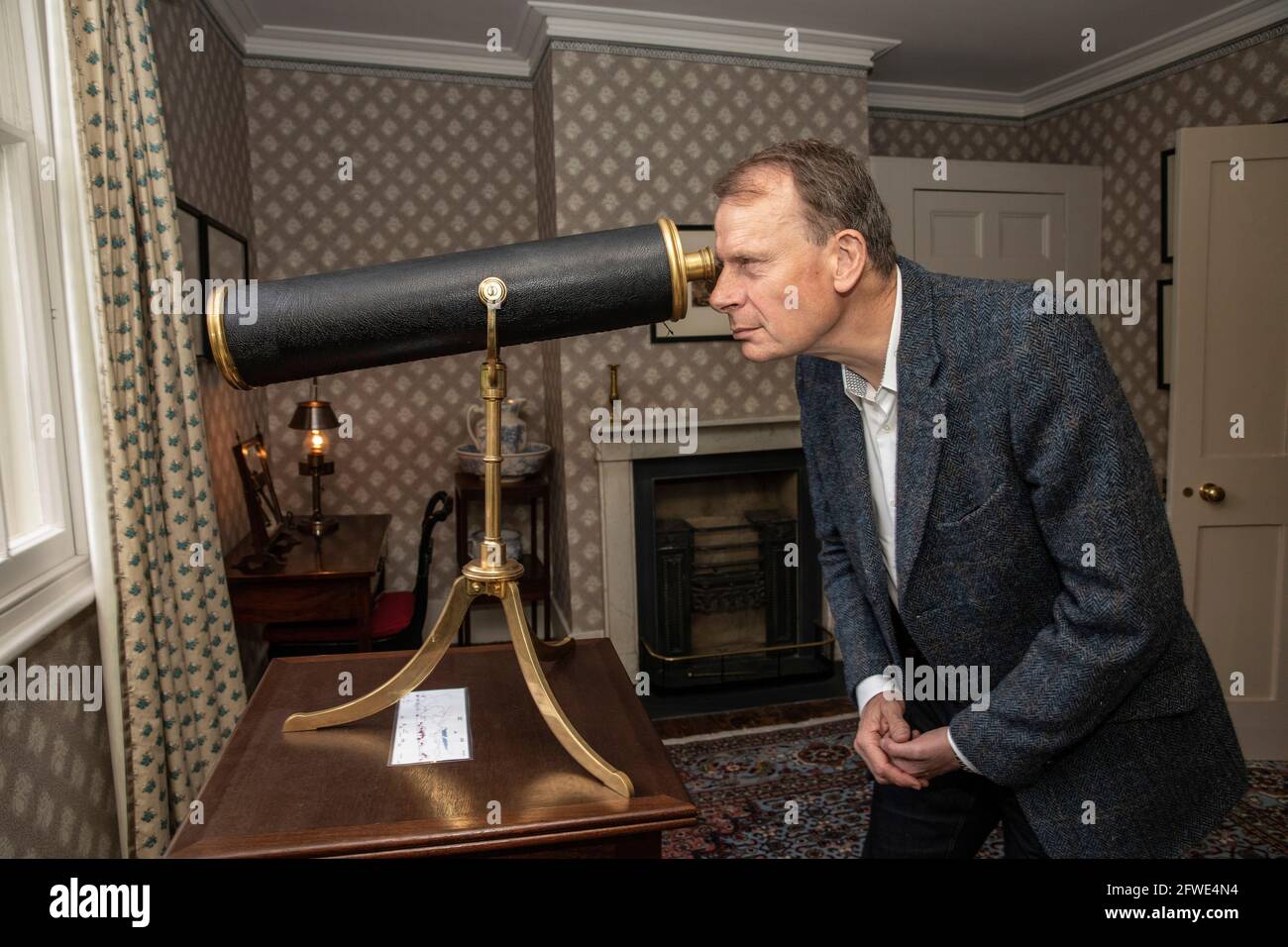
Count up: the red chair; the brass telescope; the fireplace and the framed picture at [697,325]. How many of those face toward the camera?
2

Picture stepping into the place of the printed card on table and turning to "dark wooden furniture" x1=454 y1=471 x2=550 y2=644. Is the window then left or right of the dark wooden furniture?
left

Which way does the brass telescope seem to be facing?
to the viewer's left

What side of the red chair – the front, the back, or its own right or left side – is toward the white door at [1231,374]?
back

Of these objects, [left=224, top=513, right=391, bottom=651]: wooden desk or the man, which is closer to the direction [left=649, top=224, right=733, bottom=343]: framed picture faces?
the man

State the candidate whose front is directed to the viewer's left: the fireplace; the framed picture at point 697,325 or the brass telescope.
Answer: the brass telescope

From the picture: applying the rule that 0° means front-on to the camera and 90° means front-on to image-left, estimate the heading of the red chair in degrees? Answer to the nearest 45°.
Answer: approximately 90°

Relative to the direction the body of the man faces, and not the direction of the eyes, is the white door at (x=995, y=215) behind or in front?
behind

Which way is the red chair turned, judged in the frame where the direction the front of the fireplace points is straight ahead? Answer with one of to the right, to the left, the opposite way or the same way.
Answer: to the right

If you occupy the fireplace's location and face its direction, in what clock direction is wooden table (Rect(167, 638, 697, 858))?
The wooden table is roughly at 12 o'clock from the fireplace.

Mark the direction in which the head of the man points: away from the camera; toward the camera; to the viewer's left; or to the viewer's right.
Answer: to the viewer's left

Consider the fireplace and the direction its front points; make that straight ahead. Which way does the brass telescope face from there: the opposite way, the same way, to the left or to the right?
to the right
